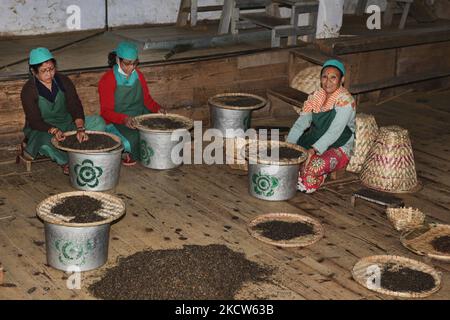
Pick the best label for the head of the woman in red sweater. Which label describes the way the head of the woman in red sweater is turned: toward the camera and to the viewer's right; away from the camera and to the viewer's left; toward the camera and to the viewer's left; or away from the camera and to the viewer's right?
toward the camera and to the viewer's right

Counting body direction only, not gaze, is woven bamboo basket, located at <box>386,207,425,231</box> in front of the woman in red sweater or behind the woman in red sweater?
in front

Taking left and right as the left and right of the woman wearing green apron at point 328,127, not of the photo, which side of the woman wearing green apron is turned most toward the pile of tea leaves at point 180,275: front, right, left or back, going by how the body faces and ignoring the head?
front

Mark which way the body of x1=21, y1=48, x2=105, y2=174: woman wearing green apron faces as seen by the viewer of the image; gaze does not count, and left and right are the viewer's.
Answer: facing the viewer and to the right of the viewer

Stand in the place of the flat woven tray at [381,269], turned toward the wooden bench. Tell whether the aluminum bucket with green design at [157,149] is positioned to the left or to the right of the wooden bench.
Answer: left

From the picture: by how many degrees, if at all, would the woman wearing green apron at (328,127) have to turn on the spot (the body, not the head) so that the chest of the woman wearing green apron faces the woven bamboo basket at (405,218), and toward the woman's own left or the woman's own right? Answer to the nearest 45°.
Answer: approximately 90° to the woman's own left

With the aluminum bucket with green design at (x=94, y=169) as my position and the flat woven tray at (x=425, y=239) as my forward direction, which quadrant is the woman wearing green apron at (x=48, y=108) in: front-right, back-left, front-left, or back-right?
back-left

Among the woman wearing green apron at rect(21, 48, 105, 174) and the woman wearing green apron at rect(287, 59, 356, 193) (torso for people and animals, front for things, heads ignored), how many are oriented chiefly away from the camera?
0

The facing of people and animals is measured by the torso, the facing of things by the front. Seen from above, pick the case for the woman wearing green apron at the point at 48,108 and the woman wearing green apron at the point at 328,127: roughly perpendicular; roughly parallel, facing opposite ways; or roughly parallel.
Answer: roughly perpendicular

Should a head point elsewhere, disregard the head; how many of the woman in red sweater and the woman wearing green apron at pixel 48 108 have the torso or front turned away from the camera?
0

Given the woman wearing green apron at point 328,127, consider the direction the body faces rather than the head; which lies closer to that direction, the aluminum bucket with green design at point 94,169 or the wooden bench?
the aluminum bucket with green design

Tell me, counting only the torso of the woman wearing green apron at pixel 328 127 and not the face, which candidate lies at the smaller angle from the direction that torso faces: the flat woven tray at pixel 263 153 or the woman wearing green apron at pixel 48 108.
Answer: the flat woven tray

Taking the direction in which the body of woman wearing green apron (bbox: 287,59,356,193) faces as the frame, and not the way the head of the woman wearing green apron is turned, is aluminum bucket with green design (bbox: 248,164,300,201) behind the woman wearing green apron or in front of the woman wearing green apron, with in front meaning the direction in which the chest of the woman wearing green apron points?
in front

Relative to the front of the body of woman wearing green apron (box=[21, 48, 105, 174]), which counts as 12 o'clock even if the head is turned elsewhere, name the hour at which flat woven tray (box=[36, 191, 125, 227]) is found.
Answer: The flat woven tray is roughly at 1 o'clock from the woman wearing green apron.

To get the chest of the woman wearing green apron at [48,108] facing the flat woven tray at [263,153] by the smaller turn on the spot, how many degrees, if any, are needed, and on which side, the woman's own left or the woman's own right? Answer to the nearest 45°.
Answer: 0° — they already face it

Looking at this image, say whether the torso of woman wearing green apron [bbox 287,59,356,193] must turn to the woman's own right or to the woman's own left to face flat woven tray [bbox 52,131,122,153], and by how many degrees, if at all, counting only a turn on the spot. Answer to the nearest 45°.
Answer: approximately 45° to the woman's own right

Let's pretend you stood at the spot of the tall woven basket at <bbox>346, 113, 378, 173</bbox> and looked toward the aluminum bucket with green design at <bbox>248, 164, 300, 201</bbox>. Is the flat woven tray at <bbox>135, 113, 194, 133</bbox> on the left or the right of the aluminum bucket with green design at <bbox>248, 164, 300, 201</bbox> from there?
right

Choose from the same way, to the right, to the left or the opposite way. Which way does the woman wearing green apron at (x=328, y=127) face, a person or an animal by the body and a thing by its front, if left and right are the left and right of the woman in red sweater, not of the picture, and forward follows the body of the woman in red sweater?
to the right
